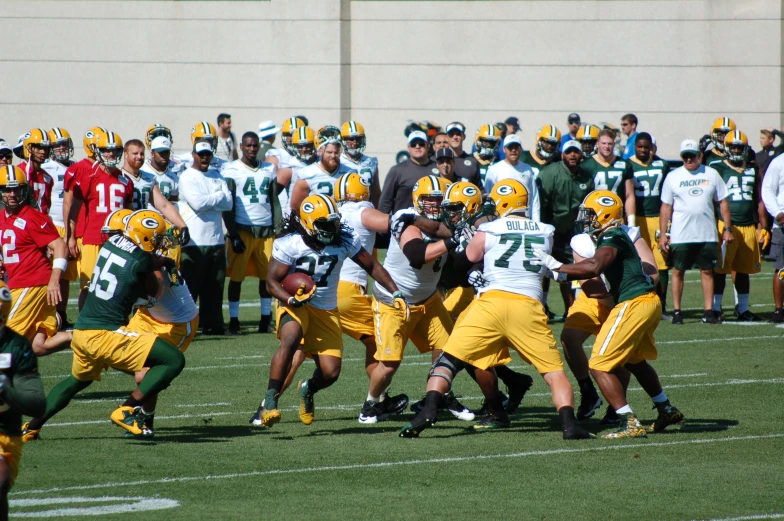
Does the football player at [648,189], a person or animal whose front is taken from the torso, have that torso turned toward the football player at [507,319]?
yes

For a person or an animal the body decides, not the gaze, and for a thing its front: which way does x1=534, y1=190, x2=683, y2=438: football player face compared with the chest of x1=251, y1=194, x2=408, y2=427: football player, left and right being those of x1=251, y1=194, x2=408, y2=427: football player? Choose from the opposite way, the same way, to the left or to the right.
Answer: to the right

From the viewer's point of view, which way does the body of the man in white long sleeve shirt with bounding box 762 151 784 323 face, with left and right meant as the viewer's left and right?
facing the viewer

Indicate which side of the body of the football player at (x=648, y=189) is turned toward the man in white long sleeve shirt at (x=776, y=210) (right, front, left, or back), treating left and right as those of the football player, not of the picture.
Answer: left

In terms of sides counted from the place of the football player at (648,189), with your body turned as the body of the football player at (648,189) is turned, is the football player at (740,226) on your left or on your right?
on your left

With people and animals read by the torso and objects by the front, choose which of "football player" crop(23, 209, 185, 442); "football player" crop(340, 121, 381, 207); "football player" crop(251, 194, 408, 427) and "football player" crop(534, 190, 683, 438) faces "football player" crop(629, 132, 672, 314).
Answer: "football player" crop(23, 209, 185, 442)

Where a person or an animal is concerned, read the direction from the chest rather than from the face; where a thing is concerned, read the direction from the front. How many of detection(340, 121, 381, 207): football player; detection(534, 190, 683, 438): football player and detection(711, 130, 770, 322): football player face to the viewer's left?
1

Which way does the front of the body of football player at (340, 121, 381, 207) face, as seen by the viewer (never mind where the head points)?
toward the camera

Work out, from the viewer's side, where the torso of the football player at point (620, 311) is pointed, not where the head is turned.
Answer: to the viewer's left

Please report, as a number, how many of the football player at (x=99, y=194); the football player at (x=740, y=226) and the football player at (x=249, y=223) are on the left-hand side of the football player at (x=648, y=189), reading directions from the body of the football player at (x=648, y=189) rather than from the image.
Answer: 1

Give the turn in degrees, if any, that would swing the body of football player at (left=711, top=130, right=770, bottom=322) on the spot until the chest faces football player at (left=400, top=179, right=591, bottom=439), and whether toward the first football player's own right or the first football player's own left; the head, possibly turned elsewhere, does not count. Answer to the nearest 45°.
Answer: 0° — they already face them

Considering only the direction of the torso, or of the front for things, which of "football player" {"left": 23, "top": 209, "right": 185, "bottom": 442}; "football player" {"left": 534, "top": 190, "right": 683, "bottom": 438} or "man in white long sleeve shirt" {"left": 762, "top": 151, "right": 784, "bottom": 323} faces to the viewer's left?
"football player" {"left": 534, "top": 190, "right": 683, "bottom": 438}

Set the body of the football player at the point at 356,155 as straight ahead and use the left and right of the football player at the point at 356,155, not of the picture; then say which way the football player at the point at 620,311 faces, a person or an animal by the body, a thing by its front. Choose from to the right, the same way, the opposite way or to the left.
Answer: to the right
